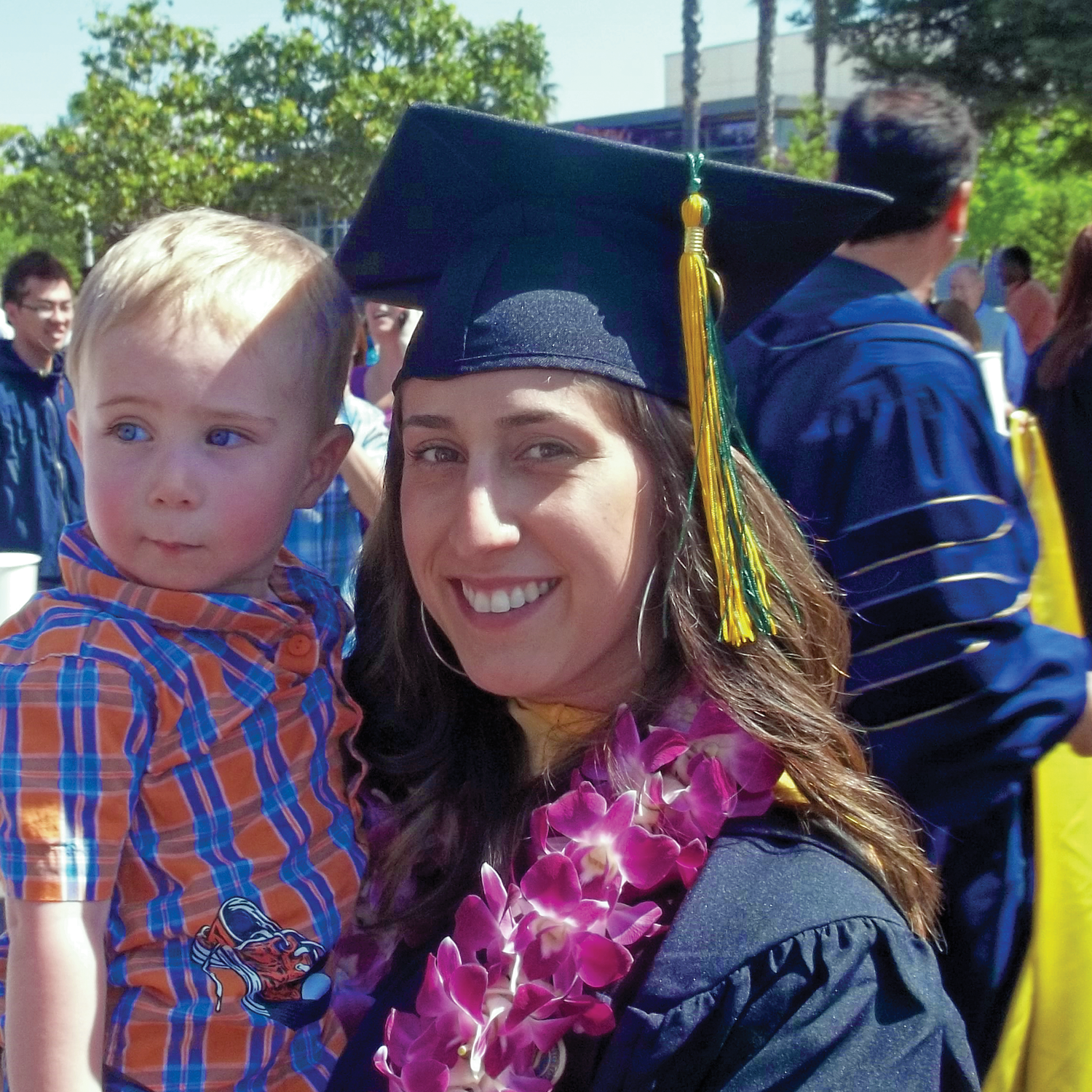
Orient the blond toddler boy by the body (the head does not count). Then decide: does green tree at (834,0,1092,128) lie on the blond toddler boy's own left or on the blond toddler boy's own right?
on the blond toddler boy's own left

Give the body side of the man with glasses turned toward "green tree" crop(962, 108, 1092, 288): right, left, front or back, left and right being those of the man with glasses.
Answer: left

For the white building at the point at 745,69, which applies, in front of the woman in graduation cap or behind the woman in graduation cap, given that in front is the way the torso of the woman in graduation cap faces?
behind

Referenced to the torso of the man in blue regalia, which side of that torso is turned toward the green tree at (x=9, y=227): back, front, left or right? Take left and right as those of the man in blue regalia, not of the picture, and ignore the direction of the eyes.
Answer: left

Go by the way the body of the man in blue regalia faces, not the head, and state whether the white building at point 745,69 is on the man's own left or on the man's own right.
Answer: on the man's own left

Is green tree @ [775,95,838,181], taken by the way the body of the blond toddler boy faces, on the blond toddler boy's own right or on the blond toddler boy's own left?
on the blond toddler boy's own left

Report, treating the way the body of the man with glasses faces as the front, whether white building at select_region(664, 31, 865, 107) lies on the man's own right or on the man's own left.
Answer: on the man's own left

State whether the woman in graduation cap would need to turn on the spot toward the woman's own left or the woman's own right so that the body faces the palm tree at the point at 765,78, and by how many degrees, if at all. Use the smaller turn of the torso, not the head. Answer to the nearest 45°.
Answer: approximately 135° to the woman's own right

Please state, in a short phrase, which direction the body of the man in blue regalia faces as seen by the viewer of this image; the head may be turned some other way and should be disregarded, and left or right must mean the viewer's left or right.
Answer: facing away from the viewer and to the right of the viewer

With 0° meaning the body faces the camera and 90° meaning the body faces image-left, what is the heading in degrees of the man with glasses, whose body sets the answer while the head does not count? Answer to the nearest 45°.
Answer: approximately 315°
